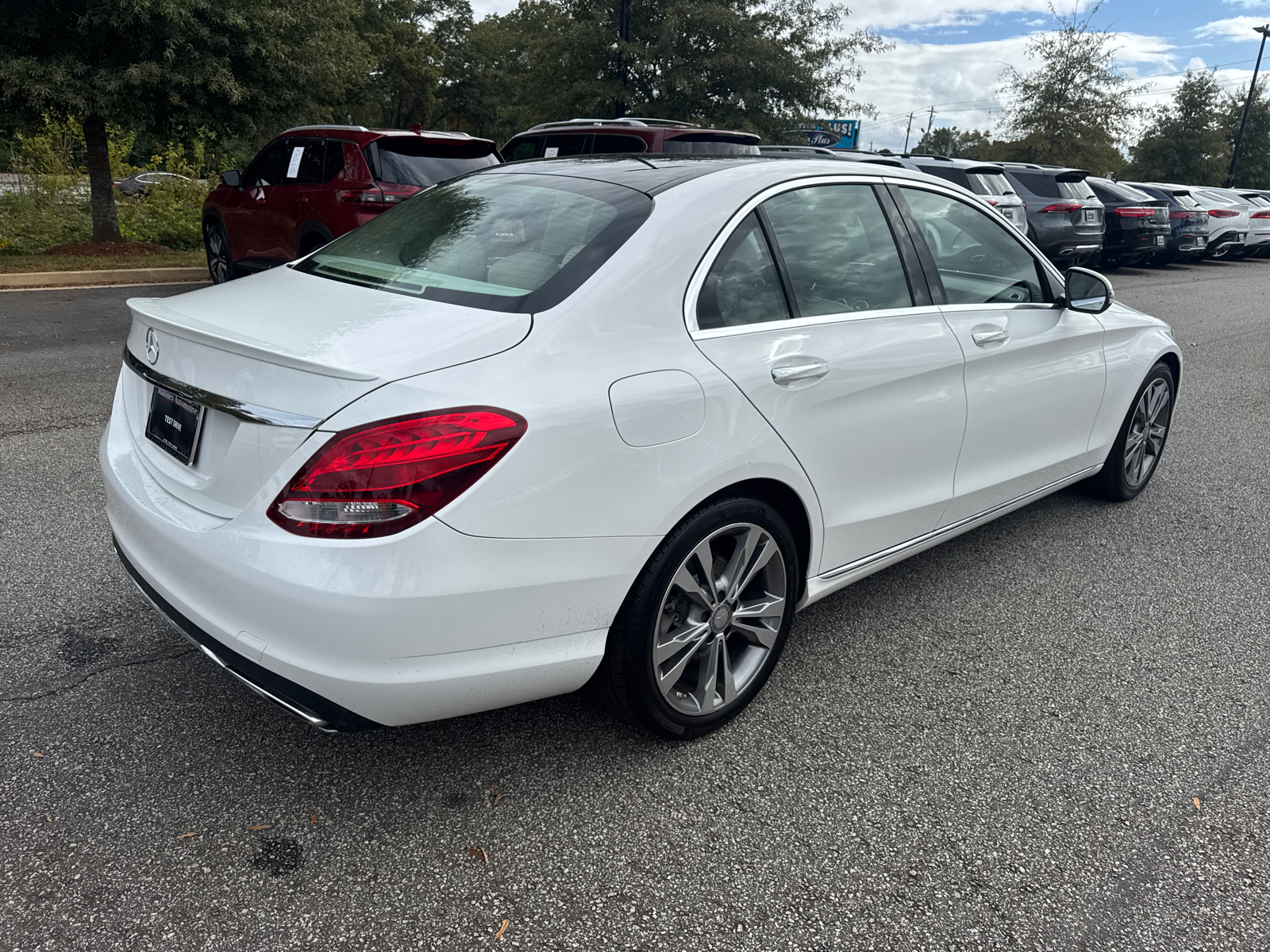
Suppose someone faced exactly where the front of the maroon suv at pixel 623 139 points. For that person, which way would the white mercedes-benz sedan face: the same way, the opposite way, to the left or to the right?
to the right

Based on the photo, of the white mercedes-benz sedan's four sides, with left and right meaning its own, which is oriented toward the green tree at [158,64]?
left

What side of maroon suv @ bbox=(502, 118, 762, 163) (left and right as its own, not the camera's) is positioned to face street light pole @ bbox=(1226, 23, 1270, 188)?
right

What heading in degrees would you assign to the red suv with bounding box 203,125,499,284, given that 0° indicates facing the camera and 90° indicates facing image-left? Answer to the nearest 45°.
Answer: approximately 135°

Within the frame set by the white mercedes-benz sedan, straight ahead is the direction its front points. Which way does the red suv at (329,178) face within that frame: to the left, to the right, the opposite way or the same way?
to the left

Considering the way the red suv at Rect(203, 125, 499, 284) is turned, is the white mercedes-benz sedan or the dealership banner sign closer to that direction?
the dealership banner sign

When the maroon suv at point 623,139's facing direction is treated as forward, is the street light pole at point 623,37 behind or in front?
in front

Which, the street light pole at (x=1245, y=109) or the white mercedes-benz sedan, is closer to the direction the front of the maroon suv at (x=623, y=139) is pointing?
the street light pole

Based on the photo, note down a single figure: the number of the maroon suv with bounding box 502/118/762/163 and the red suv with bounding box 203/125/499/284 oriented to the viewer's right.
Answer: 0

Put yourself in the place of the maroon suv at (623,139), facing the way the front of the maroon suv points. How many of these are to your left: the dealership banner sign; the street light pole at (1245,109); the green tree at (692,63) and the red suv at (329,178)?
1

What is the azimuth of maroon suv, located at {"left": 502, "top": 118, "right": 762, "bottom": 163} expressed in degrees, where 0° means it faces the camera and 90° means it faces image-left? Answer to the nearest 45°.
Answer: approximately 135°

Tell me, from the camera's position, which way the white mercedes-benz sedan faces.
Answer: facing away from the viewer and to the right of the viewer
